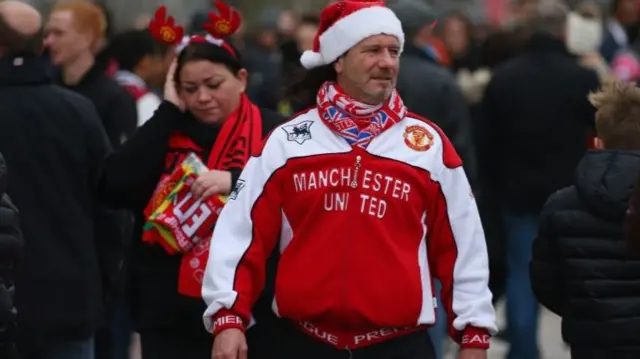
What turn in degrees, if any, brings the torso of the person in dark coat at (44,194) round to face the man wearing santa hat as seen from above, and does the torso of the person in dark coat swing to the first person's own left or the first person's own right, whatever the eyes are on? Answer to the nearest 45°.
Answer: approximately 135° to the first person's own right

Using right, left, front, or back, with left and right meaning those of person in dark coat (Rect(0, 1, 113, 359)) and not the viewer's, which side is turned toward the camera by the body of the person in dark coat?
back

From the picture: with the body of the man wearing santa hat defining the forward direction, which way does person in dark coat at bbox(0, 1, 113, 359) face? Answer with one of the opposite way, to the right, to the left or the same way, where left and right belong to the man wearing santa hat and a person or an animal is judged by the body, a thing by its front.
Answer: the opposite way

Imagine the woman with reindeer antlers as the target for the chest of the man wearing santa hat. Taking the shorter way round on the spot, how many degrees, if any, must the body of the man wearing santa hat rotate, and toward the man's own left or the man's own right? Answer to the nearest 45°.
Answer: approximately 135° to the man's own right

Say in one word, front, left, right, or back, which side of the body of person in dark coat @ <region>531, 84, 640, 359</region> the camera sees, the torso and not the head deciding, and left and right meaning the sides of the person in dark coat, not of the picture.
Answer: back

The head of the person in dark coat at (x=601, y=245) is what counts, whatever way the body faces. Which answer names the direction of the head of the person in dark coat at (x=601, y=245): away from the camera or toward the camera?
away from the camera

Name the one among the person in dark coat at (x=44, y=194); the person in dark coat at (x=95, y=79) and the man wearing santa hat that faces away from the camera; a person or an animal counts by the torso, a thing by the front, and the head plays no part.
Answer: the person in dark coat at (x=44, y=194)

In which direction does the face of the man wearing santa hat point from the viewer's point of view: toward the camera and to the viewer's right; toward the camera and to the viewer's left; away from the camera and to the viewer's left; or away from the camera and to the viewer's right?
toward the camera and to the viewer's right

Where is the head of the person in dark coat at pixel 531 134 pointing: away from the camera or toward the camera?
away from the camera
